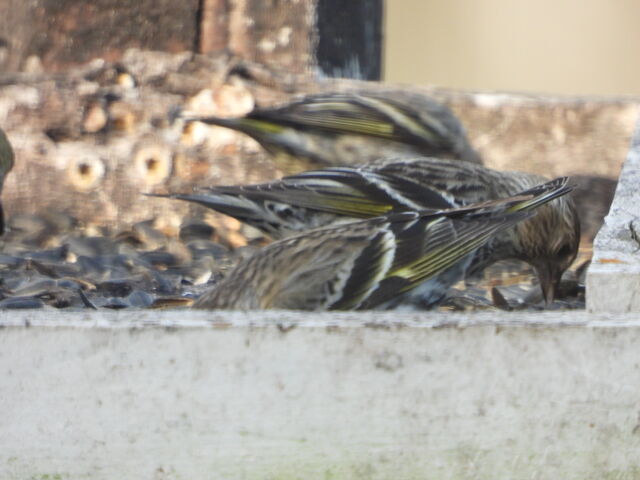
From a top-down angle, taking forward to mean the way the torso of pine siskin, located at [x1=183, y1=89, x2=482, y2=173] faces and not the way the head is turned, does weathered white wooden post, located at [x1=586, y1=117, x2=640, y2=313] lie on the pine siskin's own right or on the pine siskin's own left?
on the pine siskin's own right

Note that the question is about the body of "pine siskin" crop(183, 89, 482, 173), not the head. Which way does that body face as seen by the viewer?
to the viewer's right

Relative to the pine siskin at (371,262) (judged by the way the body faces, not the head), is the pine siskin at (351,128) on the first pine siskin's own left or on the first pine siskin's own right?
on the first pine siskin's own right

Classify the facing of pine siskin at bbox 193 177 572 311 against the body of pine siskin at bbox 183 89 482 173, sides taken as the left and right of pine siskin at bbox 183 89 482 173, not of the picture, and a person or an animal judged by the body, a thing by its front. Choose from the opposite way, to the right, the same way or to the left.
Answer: the opposite way

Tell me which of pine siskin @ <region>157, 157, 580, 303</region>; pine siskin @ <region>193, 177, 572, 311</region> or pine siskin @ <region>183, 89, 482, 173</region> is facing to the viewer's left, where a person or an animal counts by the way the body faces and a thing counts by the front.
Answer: pine siskin @ <region>193, 177, 572, 311</region>

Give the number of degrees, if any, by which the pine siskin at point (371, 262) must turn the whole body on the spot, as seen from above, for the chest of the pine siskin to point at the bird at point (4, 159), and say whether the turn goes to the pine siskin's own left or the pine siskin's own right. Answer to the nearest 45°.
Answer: approximately 45° to the pine siskin's own right

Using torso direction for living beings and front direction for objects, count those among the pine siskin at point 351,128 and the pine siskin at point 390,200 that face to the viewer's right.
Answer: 2

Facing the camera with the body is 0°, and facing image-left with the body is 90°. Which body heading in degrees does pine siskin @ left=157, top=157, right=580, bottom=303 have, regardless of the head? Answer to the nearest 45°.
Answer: approximately 270°

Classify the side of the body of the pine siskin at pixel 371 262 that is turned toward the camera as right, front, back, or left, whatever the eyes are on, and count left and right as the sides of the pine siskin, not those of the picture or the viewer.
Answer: left

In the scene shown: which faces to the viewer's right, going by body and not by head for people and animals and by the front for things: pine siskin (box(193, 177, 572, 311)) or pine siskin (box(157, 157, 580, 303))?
pine siskin (box(157, 157, 580, 303))

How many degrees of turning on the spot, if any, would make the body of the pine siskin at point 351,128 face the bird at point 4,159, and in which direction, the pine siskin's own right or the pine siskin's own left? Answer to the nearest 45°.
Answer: approximately 180°
